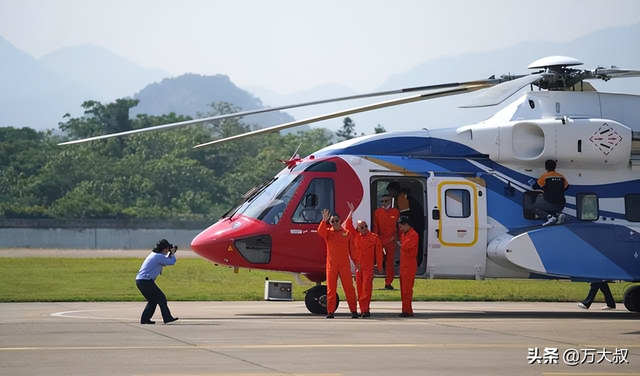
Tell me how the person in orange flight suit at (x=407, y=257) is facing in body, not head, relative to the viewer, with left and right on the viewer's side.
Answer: facing the viewer and to the left of the viewer

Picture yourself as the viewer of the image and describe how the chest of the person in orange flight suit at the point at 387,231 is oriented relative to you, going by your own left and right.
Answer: facing the viewer

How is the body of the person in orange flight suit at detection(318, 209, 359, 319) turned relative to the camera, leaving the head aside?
toward the camera

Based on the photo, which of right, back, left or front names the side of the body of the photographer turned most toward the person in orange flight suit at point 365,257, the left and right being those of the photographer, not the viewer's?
front

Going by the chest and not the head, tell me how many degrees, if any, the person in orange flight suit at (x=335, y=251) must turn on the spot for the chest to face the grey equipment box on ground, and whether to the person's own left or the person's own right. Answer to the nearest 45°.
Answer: approximately 180°

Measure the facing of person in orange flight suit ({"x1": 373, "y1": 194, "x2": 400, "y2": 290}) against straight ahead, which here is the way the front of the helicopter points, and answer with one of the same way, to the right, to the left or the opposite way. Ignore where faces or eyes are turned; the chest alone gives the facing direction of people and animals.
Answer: to the left

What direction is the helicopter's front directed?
to the viewer's left

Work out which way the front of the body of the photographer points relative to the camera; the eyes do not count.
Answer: to the viewer's right

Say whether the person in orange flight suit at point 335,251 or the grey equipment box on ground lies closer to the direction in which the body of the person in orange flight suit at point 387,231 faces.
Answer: the person in orange flight suit

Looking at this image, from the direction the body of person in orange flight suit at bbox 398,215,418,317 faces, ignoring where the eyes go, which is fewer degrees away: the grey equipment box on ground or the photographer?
the photographer

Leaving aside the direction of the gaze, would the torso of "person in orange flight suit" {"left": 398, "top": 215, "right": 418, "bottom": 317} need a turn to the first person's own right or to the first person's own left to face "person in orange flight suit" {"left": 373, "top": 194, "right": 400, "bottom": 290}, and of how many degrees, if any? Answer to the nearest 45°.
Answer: approximately 90° to the first person's own right

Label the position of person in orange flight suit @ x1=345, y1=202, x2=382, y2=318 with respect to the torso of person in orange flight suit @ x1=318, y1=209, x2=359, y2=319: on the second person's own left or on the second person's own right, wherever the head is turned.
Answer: on the second person's own left

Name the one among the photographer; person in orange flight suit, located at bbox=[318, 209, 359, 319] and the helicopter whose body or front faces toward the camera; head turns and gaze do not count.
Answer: the person in orange flight suit

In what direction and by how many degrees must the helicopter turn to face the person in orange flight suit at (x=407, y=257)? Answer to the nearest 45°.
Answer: approximately 45° to its left

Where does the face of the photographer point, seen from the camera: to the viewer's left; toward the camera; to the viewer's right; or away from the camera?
to the viewer's right

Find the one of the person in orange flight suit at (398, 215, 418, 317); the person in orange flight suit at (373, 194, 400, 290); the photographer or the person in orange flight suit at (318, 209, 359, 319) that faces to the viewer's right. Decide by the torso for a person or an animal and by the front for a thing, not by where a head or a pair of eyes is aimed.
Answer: the photographer

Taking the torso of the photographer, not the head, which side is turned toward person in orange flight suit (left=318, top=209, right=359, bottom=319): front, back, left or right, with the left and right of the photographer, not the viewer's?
front

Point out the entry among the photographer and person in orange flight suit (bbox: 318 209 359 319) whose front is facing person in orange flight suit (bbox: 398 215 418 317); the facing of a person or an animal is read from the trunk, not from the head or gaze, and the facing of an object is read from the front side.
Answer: the photographer

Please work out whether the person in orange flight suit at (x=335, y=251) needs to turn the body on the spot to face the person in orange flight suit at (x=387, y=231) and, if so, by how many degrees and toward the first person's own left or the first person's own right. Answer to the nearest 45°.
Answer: approximately 135° to the first person's own left
